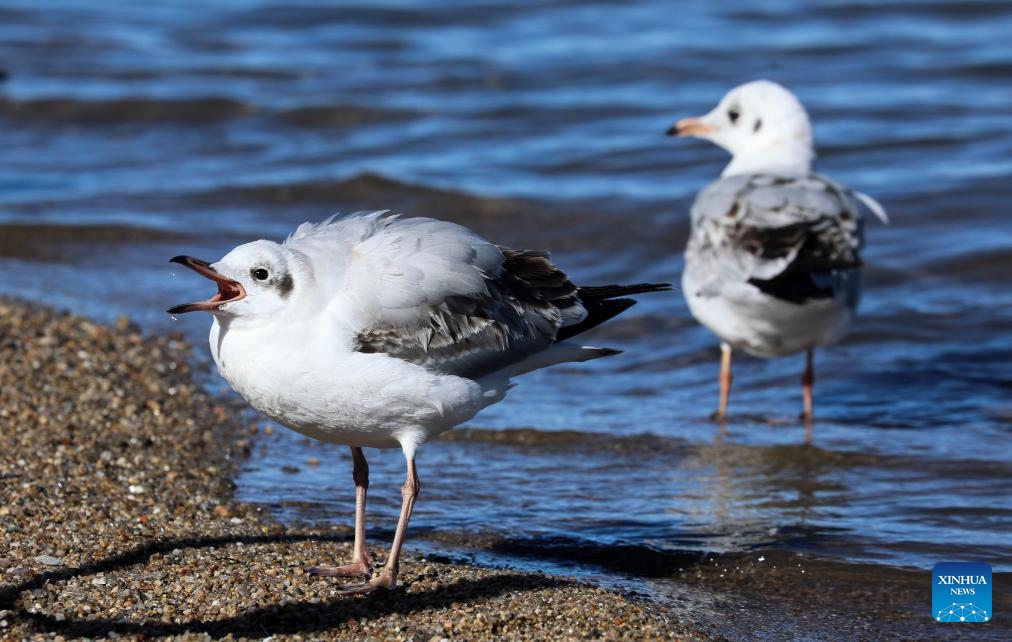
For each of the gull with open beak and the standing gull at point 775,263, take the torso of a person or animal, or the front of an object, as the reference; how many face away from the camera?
1

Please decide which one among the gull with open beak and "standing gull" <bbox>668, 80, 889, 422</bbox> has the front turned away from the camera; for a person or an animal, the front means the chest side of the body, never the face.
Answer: the standing gull

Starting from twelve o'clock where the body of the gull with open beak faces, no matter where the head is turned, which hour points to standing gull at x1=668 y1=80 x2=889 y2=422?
The standing gull is roughly at 4 o'clock from the gull with open beak.

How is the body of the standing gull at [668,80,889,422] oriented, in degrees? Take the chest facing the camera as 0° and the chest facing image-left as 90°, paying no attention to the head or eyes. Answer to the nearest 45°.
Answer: approximately 180°

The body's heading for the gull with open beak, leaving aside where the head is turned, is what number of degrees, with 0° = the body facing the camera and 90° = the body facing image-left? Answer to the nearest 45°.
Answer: approximately 90°

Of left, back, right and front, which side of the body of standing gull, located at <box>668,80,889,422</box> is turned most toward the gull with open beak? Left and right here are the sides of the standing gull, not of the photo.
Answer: back

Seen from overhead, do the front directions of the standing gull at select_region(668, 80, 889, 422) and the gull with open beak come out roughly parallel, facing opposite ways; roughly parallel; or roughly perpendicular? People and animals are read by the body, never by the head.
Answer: roughly perpendicular
